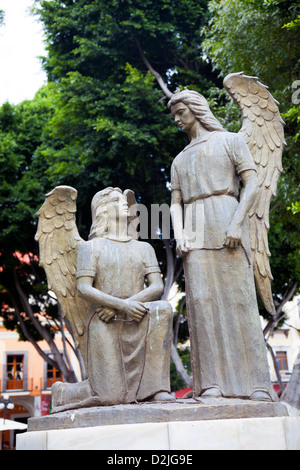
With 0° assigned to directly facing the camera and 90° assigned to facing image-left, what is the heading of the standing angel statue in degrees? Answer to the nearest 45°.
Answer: approximately 45°

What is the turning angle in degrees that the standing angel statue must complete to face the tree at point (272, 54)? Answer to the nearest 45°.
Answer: approximately 135° to its right

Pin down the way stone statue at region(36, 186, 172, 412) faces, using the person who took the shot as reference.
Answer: facing the viewer and to the right of the viewer

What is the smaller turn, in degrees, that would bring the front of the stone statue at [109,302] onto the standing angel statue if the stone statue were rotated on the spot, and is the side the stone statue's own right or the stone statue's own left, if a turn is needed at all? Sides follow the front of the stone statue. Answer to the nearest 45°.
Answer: approximately 45° to the stone statue's own left

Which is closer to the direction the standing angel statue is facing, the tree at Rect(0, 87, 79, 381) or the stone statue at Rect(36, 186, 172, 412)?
the stone statue

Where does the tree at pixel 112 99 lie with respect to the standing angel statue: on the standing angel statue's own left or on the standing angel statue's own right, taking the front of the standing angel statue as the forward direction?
on the standing angel statue's own right

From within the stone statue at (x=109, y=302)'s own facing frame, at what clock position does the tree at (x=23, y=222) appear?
The tree is roughly at 7 o'clock from the stone statue.

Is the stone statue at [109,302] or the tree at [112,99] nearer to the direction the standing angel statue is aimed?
the stone statue

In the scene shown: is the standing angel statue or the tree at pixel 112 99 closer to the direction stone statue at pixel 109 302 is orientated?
the standing angel statue

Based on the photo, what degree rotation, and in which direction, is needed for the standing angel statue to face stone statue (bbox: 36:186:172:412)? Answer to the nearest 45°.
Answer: approximately 45° to its right

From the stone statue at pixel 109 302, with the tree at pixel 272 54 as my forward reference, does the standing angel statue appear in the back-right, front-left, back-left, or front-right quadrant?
front-right

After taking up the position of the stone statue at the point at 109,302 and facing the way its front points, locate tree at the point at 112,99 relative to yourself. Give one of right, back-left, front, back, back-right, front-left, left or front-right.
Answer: back-left

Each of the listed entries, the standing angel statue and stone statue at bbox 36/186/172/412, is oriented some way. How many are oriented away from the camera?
0
